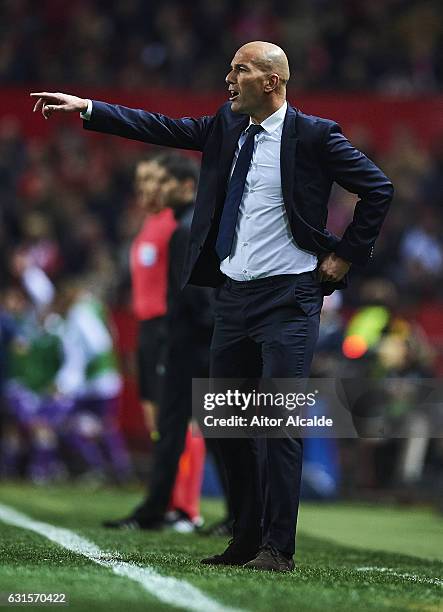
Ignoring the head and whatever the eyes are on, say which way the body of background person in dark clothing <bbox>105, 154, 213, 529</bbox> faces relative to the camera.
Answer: to the viewer's left
